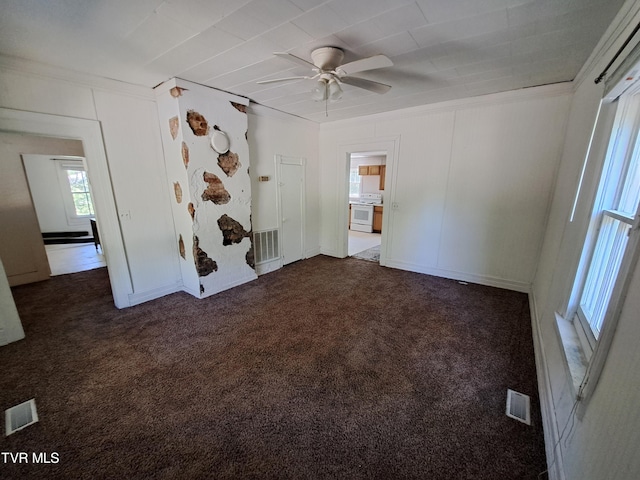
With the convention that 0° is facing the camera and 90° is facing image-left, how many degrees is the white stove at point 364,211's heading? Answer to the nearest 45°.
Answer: approximately 45°

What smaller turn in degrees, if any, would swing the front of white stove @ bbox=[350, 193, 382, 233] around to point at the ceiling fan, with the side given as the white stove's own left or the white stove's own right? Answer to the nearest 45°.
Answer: approximately 45° to the white stove's own left

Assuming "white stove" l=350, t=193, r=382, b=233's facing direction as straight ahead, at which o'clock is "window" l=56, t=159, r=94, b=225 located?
The window is roughly at 1 o'clock from the white stove.

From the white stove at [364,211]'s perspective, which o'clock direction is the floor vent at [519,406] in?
The floor vent is roughly at 10 o'clock from the white stove.

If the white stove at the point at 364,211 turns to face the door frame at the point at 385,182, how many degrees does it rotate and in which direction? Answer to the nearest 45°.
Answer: approximately 45° to its left

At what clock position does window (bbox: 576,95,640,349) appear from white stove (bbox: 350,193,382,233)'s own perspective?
The window is roughly at 10 o'clock from the white stove.

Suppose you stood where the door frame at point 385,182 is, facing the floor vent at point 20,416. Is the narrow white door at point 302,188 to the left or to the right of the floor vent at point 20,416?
right

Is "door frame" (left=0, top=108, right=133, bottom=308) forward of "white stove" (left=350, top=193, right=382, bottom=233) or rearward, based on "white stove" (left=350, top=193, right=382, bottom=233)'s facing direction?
forward
